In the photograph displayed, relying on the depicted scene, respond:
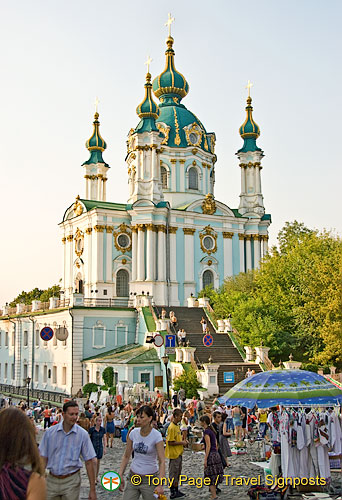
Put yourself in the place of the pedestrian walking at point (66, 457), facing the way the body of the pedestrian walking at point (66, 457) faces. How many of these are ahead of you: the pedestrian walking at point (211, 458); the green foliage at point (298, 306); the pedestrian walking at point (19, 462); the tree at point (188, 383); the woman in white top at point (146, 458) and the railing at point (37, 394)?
1

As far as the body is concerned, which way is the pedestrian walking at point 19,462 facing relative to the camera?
away from the camera

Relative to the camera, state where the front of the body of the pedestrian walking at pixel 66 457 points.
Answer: toward the camera

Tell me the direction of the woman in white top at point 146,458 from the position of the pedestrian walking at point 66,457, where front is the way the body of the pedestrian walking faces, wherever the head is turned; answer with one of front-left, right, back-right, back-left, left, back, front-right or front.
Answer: back-left

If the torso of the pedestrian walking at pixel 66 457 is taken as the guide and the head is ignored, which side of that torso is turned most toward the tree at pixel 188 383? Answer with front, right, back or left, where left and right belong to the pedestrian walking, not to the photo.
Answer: back

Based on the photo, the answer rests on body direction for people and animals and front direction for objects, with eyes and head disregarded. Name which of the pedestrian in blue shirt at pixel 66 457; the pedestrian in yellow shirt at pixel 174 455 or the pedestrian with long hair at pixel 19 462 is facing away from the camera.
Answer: the pedestrian with long hair at pixel 19 462

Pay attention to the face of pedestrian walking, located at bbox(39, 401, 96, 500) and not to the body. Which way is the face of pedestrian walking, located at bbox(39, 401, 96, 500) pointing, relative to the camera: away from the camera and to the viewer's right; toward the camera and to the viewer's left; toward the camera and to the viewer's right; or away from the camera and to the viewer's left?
toward the camera and to the viewer's right

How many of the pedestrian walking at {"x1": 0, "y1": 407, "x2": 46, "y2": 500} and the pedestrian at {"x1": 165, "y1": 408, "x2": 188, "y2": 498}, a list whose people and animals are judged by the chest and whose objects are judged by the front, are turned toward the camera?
0

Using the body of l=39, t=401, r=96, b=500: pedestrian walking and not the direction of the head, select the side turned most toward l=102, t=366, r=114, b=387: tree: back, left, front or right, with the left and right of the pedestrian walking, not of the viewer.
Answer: back
